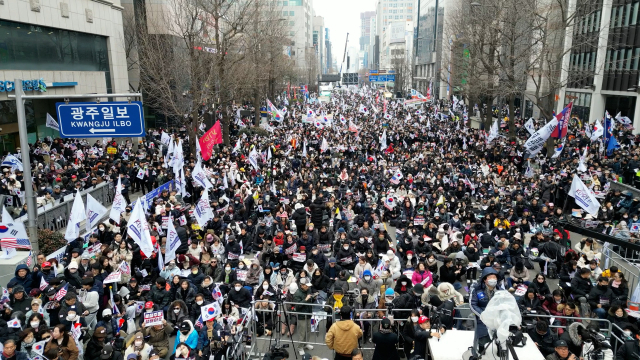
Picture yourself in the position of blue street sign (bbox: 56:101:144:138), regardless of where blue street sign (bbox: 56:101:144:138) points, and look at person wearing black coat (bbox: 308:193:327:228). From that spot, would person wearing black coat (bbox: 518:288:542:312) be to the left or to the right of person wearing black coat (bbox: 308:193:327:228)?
right

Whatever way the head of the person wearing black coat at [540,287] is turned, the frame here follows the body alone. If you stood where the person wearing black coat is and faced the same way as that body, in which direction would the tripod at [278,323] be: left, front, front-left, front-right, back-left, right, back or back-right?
front-right

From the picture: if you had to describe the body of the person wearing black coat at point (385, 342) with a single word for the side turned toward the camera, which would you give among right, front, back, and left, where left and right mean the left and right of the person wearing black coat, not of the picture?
back

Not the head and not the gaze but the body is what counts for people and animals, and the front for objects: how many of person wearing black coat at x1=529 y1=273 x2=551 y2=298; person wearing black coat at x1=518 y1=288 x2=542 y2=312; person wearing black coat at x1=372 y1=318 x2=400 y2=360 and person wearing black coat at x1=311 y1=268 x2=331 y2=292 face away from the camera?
1

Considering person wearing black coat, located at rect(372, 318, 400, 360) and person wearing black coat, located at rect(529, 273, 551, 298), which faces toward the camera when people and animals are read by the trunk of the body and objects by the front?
person wearing black coat, located at rect(529, 273, 551, 298)

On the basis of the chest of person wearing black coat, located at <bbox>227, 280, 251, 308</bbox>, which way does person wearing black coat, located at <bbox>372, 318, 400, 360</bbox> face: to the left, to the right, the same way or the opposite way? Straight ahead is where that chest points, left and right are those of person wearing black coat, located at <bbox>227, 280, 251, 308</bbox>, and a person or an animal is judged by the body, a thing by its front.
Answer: the opposite way

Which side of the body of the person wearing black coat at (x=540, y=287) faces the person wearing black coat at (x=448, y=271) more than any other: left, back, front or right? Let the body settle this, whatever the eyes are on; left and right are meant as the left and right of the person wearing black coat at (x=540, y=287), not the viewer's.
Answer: right

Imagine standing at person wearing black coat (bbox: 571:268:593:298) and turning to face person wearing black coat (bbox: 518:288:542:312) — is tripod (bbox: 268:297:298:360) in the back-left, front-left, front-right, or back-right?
front-right

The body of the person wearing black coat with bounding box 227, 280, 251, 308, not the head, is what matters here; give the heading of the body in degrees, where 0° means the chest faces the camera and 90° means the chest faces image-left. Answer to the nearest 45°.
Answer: approximately 0°

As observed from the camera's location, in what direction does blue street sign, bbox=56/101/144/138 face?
facing the viewer

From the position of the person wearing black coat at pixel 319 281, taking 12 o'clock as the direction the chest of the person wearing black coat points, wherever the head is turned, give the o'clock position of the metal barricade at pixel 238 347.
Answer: The metal barricade is roughly at 1 o'clock from the person wearing black coat.

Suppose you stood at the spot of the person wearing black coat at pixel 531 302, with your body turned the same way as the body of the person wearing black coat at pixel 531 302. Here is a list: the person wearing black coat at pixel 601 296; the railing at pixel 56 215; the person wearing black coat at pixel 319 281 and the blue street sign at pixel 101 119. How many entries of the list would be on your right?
3

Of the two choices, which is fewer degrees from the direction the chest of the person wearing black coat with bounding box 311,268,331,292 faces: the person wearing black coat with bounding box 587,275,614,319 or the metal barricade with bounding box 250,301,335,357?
the metal barricade

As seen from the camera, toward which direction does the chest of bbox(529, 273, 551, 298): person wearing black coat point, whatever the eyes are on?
toward the camera
